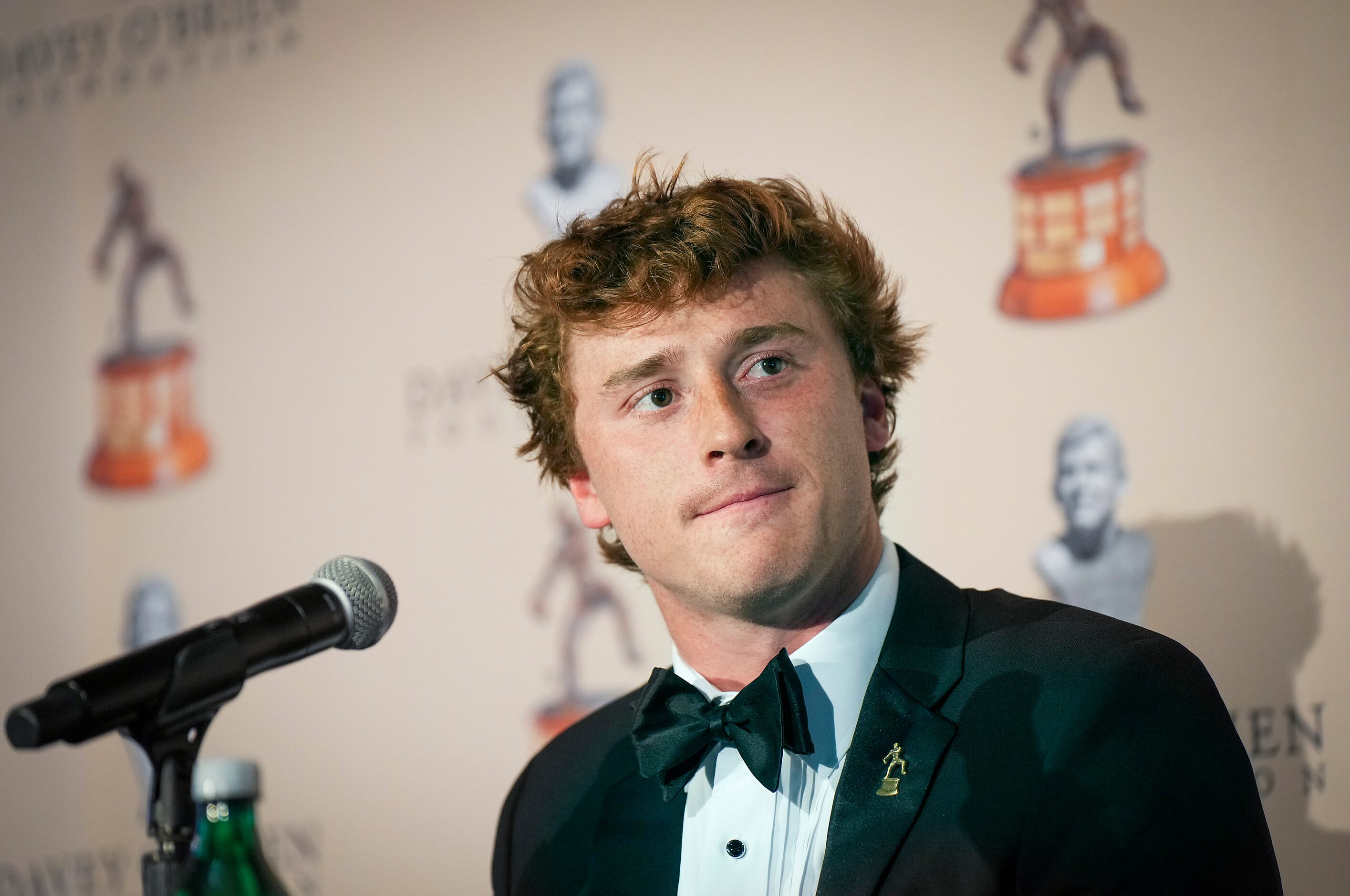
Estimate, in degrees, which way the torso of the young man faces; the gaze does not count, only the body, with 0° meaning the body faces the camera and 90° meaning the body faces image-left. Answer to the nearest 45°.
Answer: approximately 45°

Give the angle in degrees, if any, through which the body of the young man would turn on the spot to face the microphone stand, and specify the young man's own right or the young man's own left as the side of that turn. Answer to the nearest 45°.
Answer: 0° — they already face it

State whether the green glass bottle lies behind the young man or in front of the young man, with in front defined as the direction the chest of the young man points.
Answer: in front

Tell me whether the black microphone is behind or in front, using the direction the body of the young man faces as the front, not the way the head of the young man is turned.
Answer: in front
